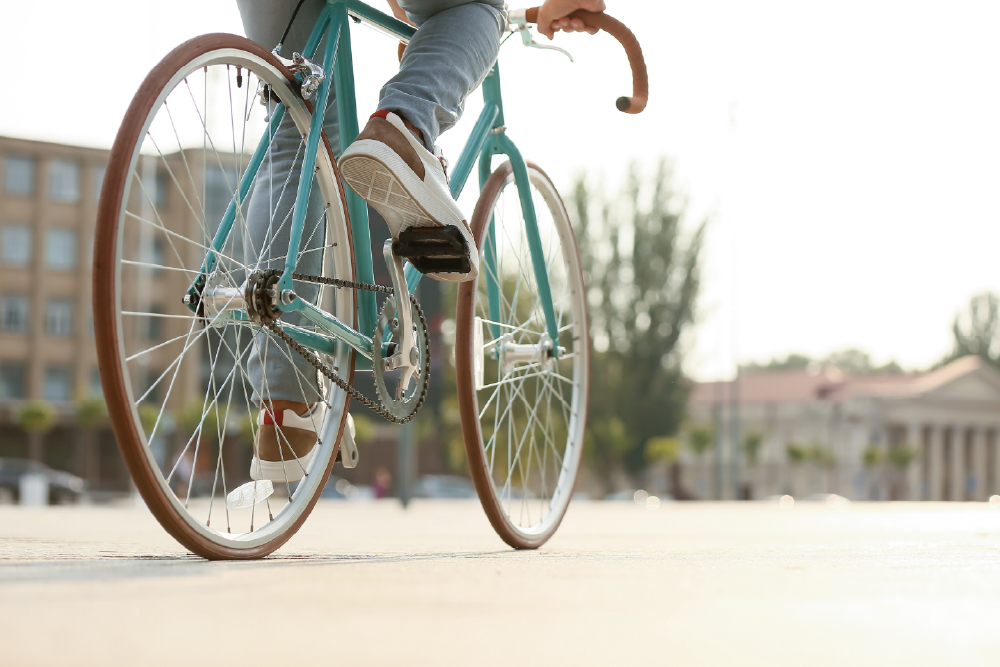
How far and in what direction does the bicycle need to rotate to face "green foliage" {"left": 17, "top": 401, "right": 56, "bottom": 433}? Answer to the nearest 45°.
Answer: approximately 45° to its left

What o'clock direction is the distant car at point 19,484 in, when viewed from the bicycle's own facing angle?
The distant car is roughly at 10 o'clock from the bicycle.

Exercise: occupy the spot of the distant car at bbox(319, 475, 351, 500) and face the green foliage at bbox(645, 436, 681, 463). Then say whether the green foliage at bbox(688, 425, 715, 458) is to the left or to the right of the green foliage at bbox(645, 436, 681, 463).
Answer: left

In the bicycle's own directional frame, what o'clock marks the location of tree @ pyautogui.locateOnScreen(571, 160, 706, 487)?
The tree is roughly at 11 o'clock from the bicycle.

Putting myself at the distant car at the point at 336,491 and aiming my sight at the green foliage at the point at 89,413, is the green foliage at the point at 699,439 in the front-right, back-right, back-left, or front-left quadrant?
back-right

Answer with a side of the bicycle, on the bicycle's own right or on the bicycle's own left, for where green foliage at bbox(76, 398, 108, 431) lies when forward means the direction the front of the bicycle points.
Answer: on the bicycle's own left

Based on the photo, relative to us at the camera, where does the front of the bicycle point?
facing away from the viewer and to the right of the viewer
